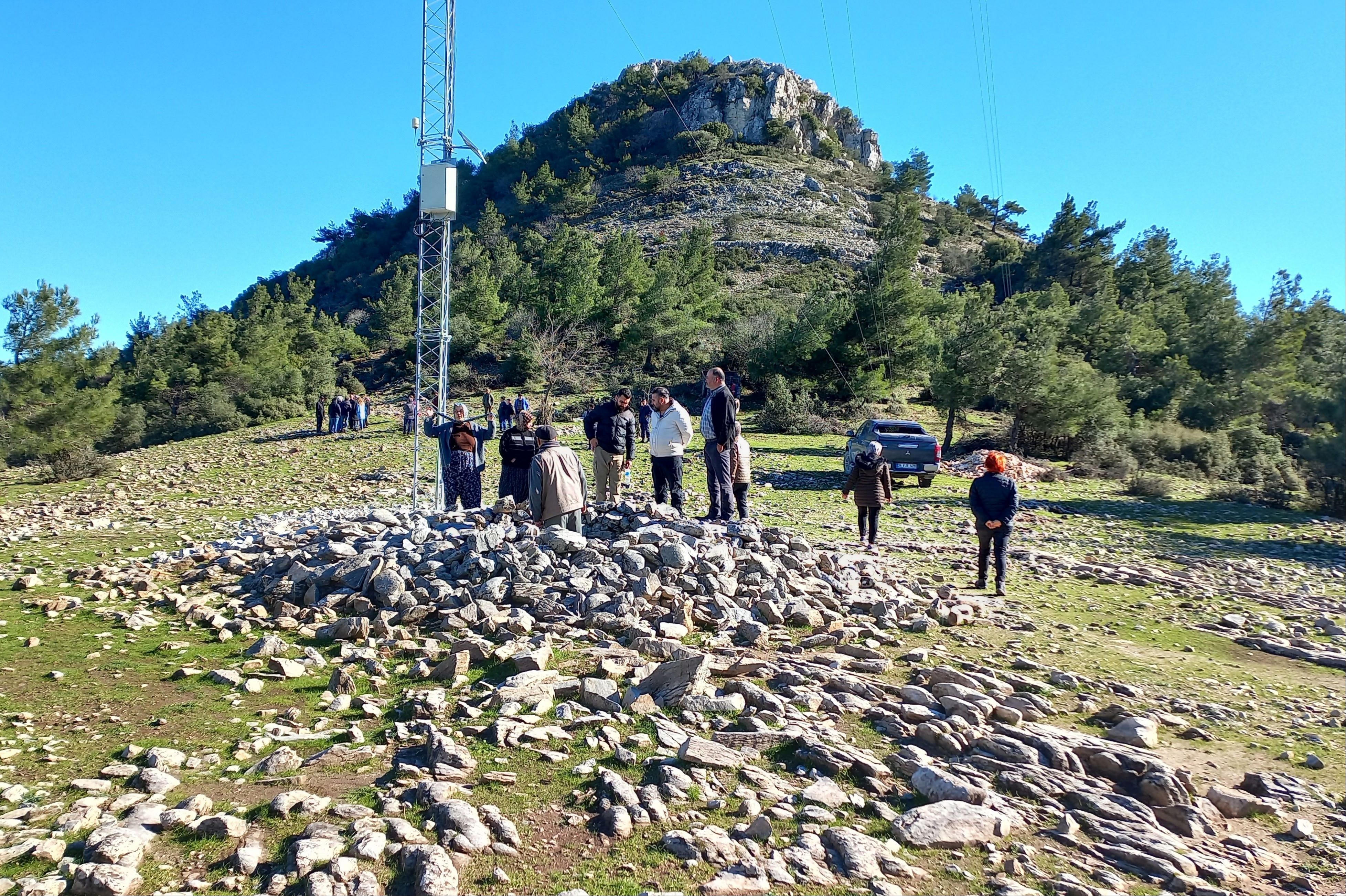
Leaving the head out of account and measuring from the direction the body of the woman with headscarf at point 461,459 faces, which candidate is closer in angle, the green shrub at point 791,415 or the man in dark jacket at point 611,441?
the man in dark jacket

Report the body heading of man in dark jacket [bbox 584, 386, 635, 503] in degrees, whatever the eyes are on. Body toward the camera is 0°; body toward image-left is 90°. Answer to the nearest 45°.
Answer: approximately 315°

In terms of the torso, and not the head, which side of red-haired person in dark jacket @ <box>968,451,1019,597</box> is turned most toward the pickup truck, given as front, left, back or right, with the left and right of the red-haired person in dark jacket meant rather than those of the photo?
front

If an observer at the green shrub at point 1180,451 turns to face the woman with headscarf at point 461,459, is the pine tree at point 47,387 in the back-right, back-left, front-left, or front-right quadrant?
front-right

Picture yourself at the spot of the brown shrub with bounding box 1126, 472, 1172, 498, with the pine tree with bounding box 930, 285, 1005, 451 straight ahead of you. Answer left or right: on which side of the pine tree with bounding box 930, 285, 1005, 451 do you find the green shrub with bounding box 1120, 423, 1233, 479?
right

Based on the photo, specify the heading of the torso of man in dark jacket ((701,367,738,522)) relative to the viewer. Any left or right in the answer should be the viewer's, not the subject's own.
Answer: facing to the left of the viewer

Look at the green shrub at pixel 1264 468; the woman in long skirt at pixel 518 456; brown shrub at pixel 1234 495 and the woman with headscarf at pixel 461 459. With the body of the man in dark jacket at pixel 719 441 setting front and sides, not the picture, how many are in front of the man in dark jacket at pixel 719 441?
2

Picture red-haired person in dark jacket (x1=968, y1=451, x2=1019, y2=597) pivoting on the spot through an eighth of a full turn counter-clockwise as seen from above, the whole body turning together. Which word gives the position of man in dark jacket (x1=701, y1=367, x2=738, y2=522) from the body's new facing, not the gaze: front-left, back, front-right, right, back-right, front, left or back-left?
front-left

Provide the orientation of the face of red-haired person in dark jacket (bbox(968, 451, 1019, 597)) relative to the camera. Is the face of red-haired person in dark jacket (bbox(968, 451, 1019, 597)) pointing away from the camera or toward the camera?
away from the camera

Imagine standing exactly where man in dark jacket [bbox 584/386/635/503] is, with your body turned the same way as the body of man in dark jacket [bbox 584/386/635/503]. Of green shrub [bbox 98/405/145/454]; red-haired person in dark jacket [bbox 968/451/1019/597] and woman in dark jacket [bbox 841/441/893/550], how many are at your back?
1

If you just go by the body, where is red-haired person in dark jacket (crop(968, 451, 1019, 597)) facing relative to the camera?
away from the camera

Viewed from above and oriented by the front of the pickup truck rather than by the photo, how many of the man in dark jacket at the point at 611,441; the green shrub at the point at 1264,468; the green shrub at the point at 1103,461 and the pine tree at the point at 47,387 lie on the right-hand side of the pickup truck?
2

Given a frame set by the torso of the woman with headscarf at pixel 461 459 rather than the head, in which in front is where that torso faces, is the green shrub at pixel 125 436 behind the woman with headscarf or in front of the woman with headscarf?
behind

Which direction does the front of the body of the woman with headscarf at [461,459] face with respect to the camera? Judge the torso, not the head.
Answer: toward the camera
